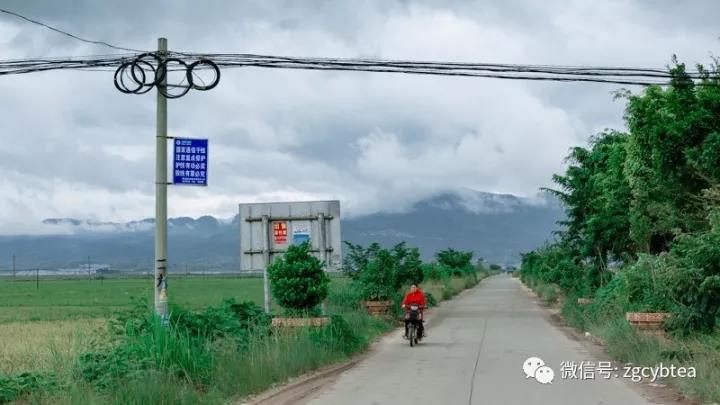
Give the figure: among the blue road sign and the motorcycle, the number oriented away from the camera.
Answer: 0

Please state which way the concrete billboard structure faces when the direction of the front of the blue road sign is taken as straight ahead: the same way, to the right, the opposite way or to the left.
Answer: the opposite way

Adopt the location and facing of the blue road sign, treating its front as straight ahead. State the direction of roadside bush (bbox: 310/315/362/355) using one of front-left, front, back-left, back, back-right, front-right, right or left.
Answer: back-left

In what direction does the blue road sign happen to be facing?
toward the camera

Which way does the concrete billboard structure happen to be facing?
away from the camera

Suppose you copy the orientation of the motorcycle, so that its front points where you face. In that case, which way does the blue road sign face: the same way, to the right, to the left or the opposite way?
the same way

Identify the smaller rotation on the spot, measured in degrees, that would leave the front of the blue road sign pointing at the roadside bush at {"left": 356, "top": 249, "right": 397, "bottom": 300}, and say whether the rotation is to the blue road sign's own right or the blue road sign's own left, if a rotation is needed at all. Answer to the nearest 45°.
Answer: approximately 135° to the blue road sign's own left

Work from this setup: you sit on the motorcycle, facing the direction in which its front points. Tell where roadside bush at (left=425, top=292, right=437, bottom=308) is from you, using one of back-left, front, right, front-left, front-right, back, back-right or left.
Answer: back

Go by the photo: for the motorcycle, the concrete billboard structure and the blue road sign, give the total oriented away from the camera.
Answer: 1

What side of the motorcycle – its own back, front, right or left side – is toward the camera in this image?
front

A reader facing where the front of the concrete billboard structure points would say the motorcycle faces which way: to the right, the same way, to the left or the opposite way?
the opposite way
